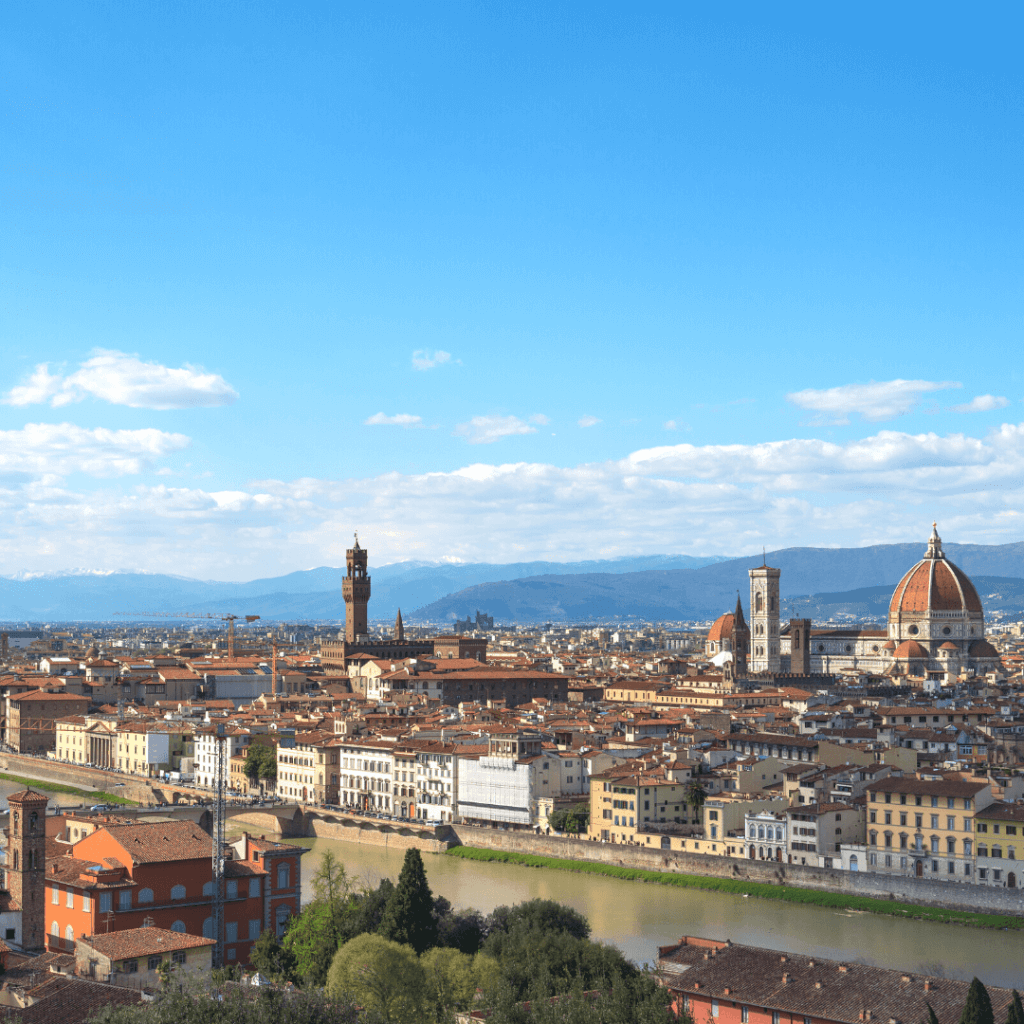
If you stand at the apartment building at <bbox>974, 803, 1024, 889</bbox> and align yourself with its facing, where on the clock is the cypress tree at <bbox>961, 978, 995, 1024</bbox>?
The cypress tree is roughly at 12 o'clock from the apartment building.

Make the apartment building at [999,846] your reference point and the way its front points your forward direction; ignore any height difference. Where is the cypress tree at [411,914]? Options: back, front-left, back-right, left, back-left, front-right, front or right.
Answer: front-right

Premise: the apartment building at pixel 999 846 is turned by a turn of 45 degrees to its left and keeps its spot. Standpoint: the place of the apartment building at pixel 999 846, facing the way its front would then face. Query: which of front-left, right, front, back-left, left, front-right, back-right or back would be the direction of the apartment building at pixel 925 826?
back

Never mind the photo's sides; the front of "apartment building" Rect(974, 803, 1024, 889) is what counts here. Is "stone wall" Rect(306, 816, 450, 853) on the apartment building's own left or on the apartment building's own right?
on the apartment building's own right

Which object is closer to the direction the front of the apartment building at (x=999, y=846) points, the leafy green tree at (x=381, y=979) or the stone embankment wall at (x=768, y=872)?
the leafy green tree

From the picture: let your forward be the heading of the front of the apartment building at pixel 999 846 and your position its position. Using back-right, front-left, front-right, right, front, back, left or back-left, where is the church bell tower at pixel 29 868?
front-right

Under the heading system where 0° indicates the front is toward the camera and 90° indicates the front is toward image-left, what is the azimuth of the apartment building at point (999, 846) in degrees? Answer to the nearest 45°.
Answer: approximately 0°

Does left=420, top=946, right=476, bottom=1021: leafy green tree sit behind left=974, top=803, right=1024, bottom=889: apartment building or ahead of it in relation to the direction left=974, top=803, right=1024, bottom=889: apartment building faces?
ahead

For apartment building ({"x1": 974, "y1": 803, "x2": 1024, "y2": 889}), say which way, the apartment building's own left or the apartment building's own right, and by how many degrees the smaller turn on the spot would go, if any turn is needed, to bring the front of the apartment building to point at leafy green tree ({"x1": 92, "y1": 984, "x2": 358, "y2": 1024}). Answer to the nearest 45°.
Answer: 0° — it already faces it
